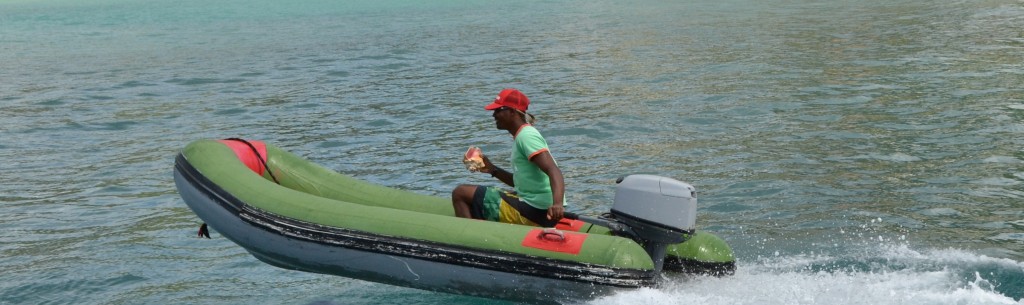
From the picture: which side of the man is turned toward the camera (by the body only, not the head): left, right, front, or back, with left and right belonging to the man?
left

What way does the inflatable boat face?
to the viewer's left

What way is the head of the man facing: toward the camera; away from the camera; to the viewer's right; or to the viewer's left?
to the viewer's left
